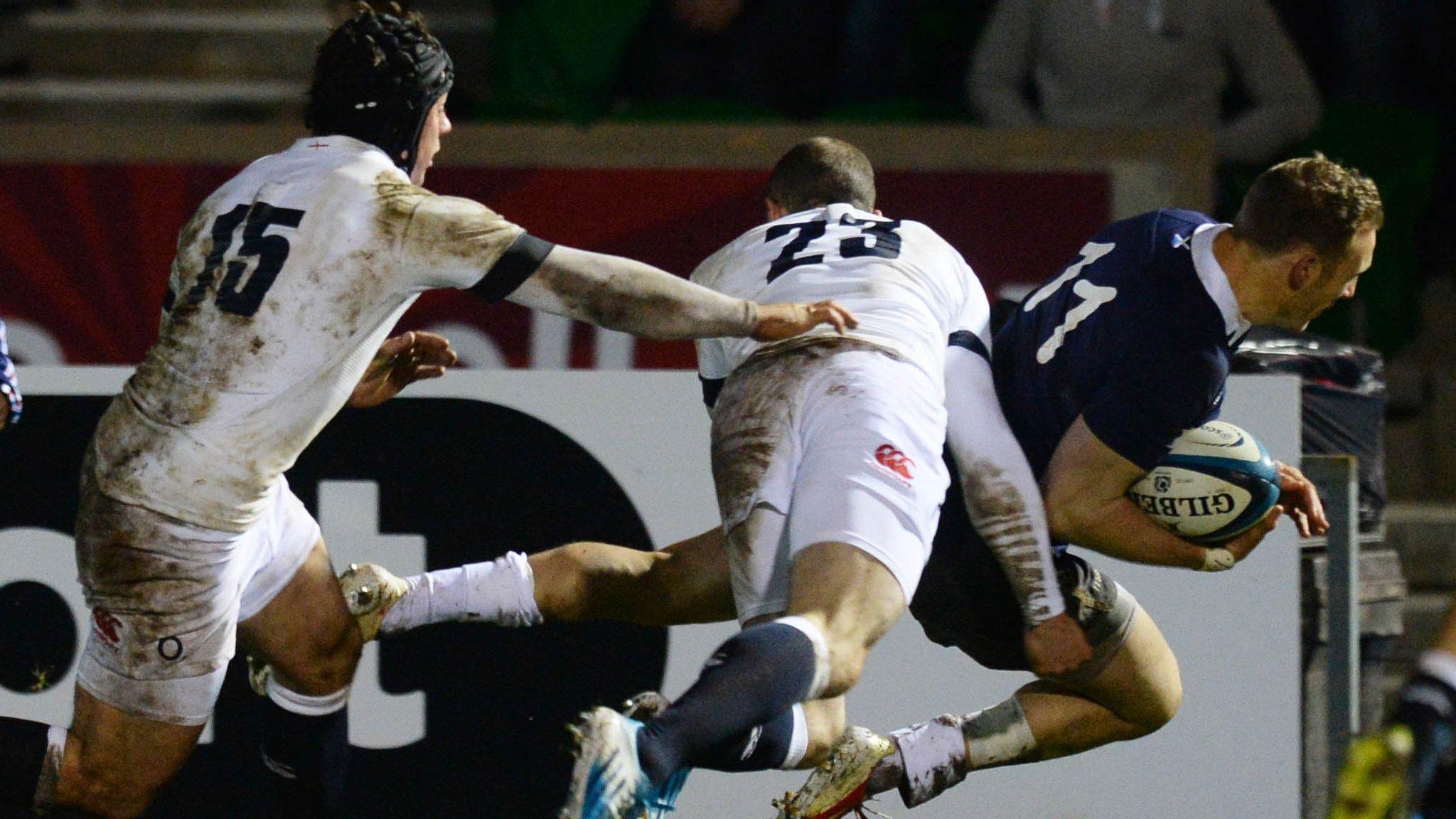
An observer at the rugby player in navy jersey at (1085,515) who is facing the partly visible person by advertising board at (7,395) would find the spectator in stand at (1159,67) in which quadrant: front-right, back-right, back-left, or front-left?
back-right

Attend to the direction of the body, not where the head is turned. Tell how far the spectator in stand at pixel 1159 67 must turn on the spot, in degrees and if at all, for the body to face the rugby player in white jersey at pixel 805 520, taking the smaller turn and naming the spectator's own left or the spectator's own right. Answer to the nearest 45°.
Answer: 0° — they already face them

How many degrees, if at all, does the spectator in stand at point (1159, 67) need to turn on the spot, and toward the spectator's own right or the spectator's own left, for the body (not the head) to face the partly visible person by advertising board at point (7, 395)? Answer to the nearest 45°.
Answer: approximately 45° to the spectator's own right

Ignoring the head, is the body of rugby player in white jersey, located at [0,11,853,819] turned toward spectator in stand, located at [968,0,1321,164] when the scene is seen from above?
yes

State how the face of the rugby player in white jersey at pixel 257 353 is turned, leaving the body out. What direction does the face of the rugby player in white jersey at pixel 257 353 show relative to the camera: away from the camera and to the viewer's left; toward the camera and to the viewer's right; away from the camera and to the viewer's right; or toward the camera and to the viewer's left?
away from the camera and to the viewer's right

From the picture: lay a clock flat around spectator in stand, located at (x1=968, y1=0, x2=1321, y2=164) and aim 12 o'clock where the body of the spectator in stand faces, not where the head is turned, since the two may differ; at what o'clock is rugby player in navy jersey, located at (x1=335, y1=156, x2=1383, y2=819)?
The rugby player in navy jersey is roughly at 12 o'clock from the spectator in stand.

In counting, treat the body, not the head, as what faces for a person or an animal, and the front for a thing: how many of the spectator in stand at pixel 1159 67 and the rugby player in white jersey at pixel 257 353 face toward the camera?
1

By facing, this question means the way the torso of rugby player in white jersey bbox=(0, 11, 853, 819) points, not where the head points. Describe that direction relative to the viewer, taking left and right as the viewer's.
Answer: facing away from the viewer and to the right of the viewer

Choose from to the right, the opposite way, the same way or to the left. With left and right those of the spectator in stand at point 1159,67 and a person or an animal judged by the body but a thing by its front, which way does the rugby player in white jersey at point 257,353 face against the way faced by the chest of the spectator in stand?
the opposite way

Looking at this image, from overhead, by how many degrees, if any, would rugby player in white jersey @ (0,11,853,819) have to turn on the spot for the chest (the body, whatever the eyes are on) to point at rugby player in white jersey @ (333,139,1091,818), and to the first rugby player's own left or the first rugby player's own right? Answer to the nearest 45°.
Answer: approximately 45° to the first rugby player's own right
